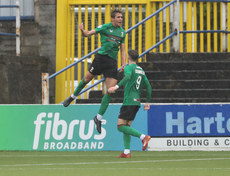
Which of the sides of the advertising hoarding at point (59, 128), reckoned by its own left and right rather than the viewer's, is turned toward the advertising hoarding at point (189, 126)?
left

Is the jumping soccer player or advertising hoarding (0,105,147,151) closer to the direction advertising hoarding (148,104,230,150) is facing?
the jumping soccer player

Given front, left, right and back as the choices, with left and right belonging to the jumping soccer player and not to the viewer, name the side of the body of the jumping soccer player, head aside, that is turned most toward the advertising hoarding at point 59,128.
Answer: back

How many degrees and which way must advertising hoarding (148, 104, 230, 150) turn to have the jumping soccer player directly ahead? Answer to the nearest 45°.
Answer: approximately 45° to its right

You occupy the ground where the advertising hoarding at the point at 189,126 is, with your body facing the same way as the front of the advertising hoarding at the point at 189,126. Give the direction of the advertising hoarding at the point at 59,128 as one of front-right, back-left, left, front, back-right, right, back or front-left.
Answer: right

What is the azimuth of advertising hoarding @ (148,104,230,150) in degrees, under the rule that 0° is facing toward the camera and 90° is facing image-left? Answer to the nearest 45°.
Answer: approximately 0°

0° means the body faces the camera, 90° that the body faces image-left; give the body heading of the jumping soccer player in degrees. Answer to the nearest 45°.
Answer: approximately 315°

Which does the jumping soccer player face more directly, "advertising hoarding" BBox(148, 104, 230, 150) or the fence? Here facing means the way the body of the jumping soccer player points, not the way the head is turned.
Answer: the advertising hoarding

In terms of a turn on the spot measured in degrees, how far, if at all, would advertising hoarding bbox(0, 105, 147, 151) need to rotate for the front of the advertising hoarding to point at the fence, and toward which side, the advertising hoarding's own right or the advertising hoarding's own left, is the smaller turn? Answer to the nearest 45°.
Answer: approximately 135° to the advertising hoarding's own left

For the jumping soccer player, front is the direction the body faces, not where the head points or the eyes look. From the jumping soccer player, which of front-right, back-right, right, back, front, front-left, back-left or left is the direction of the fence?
back-left
